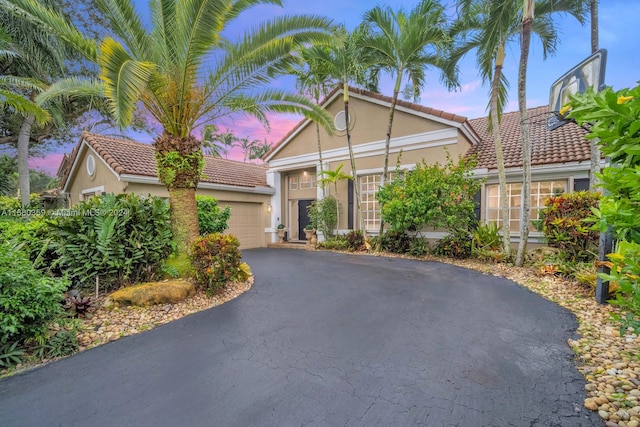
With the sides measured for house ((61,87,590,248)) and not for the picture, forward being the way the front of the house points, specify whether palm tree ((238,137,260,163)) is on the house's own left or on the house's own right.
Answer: on the house's own right

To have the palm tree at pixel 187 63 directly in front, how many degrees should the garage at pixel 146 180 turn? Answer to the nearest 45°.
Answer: approximately 45° to its right

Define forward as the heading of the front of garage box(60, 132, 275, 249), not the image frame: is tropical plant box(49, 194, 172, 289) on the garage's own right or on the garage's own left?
on the garage's own right

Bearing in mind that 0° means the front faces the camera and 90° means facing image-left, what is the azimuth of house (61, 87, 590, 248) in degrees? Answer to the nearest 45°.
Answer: approximately 45°

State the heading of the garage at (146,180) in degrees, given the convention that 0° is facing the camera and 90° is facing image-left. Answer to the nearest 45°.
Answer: approximately 315°

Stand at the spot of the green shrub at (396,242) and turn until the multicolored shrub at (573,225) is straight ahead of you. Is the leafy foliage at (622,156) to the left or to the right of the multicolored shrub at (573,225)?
right
